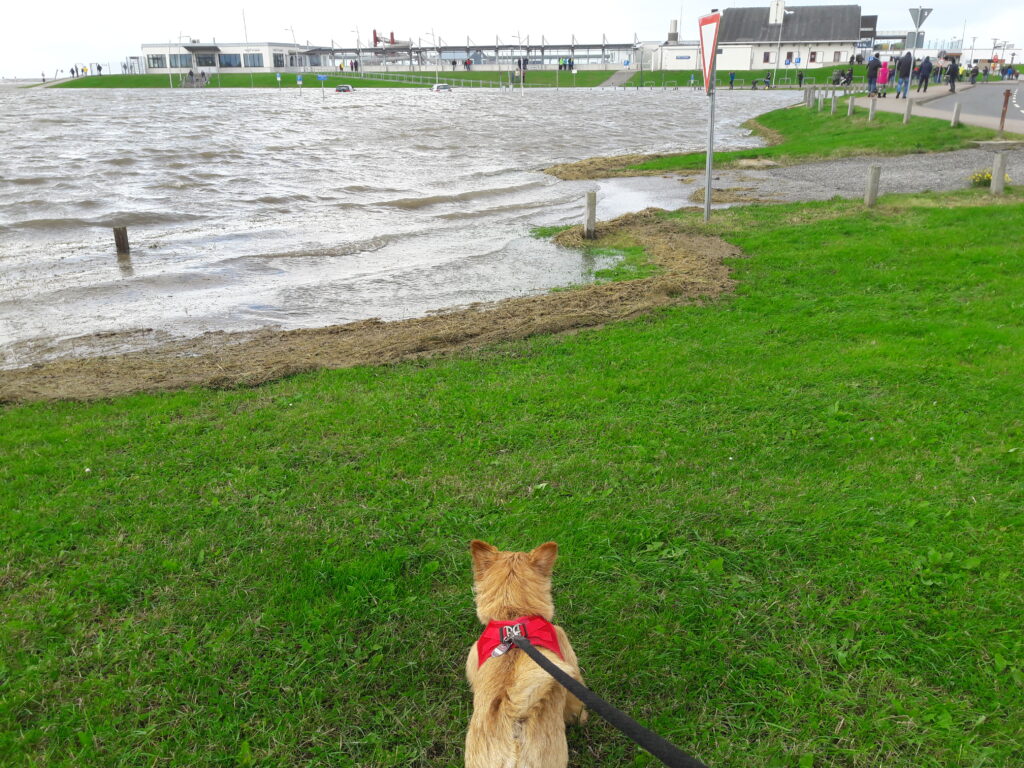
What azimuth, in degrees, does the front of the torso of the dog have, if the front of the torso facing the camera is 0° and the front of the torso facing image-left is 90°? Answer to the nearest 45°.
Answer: approximately 180°

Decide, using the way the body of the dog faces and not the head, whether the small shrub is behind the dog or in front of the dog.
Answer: in front

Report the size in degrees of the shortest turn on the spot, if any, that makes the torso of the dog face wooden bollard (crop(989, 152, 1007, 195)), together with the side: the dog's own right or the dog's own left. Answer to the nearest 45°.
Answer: approximately 45° to the dog's own right

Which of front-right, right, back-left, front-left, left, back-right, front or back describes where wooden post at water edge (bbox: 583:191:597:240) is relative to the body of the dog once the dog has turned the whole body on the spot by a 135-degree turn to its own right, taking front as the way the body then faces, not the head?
back-left

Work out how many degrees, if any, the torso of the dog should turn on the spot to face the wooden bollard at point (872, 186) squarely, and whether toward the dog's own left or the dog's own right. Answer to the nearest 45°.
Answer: approximately 45° to the dog's own right

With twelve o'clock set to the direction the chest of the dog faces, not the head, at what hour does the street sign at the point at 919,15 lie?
The street sign is roughly at 1 o'clock from the dog.

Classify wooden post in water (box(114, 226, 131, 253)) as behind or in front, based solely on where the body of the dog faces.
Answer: in front
